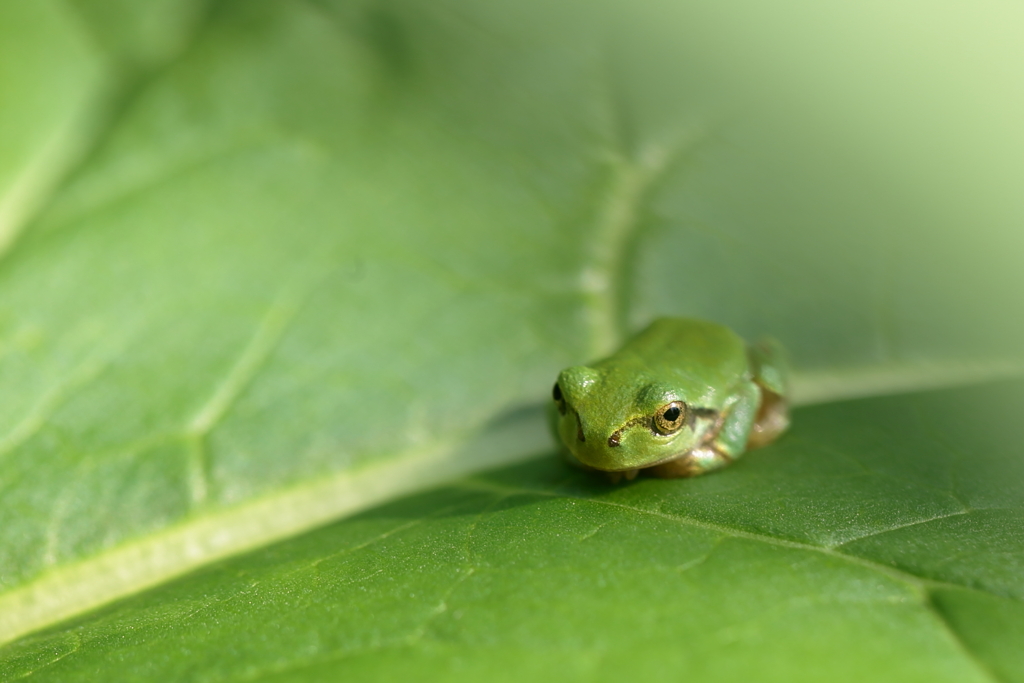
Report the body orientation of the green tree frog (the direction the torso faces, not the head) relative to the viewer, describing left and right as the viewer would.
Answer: facing the viewer and to the left of the viewer
